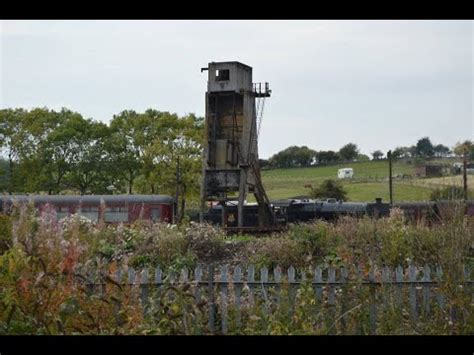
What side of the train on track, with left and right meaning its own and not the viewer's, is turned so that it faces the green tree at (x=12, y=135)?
back

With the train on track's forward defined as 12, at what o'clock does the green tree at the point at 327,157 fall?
The green tree is roughly at 10 o'clock from the train on track.

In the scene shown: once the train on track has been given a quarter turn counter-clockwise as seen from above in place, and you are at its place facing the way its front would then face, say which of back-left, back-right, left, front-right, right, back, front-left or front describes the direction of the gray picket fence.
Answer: back
